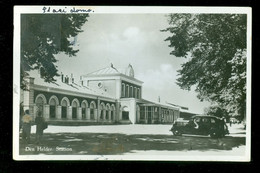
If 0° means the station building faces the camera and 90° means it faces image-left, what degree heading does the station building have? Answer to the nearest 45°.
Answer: approximately 315°
